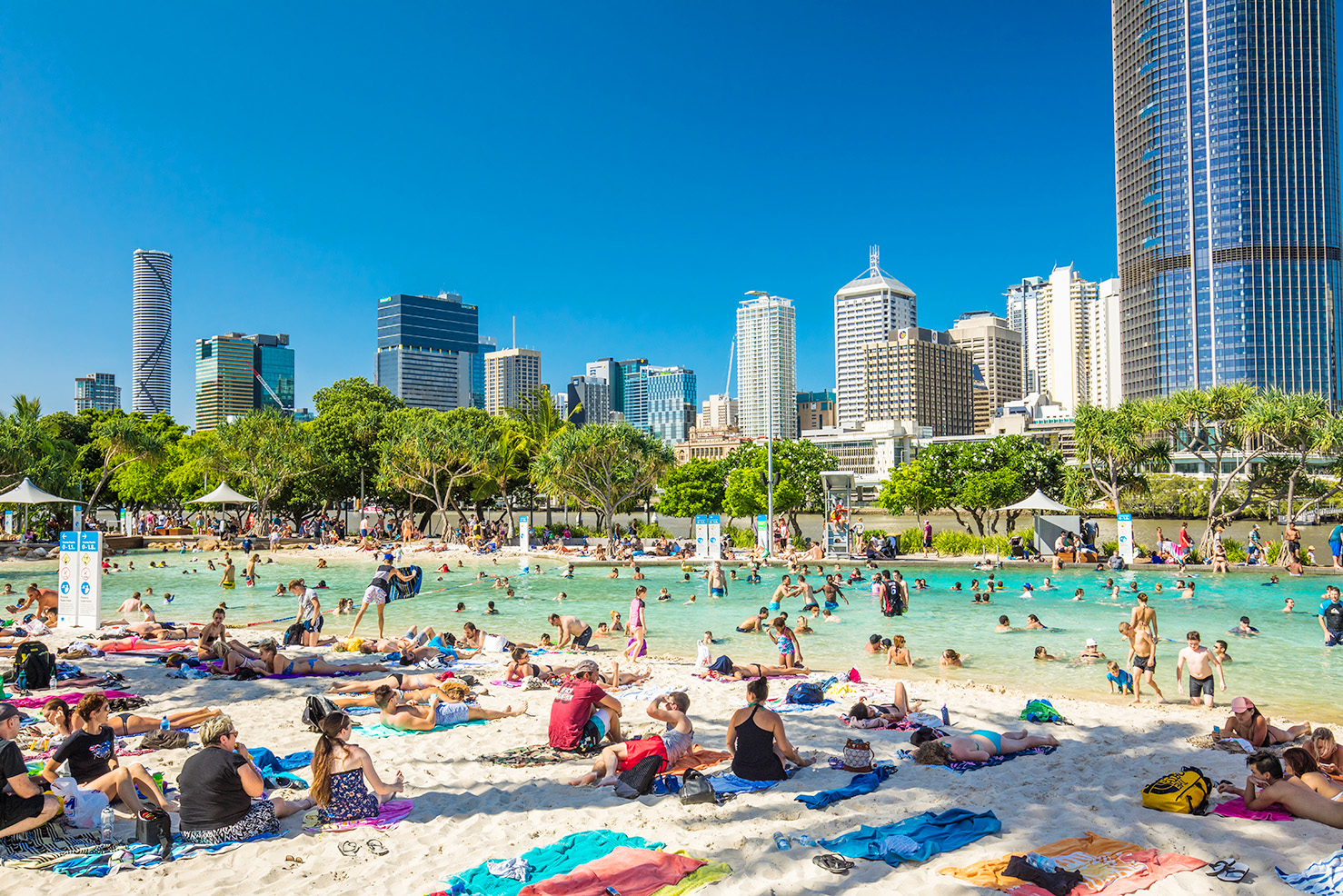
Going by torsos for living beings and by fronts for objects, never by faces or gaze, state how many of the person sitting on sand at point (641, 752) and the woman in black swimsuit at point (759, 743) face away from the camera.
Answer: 1

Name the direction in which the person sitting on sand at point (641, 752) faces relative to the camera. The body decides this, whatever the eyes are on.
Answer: to the viewer's left

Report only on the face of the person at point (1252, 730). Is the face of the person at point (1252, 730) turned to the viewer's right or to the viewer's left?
to the viewer's left

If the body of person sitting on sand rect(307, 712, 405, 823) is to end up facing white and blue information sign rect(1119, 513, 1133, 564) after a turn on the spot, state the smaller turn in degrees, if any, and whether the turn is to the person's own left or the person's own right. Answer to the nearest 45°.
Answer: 0° — they already face it

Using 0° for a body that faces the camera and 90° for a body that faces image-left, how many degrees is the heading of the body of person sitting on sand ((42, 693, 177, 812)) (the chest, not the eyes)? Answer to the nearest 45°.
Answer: approximately 315°

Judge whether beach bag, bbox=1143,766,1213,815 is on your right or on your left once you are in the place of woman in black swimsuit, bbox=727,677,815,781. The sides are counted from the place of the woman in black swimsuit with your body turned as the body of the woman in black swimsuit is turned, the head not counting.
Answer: on your right

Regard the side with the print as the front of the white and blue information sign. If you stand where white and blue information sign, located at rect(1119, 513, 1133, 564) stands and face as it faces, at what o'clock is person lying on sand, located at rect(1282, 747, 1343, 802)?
The person lying on sand is roughly at 12 o'clock from the white and blue information sign.

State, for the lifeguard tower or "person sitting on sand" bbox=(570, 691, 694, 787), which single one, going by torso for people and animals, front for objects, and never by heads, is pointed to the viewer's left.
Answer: the person sitting on sand

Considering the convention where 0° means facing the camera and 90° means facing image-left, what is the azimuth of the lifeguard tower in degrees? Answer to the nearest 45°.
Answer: approximately 0°

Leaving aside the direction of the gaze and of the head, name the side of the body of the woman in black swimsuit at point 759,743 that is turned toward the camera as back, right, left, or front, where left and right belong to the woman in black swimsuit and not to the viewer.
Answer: back

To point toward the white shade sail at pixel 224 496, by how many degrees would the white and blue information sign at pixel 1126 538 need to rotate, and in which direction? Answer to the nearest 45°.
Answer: approximately 90° to its right

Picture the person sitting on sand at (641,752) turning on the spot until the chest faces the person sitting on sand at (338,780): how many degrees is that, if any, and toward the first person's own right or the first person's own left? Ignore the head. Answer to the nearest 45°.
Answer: approximately 45° to the first person's own left

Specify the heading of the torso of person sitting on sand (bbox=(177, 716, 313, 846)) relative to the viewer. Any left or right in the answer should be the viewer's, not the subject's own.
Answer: facing away from the viewer and to the right of the viewer

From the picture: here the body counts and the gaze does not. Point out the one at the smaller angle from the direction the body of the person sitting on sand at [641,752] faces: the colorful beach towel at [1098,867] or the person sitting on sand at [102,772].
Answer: the person sitting on sand
